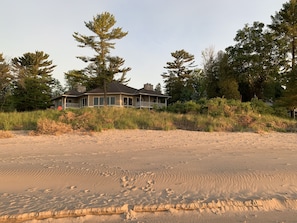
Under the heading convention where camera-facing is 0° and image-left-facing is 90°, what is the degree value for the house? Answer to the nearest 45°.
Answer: approximately 0°

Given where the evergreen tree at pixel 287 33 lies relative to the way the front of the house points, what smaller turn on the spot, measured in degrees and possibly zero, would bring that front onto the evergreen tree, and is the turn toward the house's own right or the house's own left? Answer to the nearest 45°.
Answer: approximately 45° to the house's own left

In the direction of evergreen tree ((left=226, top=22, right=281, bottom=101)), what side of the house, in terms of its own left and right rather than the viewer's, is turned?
left
